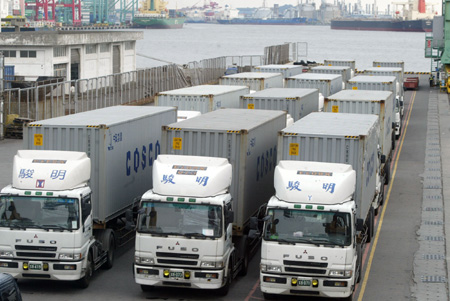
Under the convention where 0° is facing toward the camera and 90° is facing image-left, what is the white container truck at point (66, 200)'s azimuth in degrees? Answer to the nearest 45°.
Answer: approximately 45°

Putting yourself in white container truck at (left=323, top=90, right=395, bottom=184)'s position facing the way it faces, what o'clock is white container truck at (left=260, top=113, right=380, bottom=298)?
white container truck at (left=260, top=113, right=380, bottom=298) is roughly at 12 o'clock from white container truck at (left=323, top=90, right=395, bottom=184).

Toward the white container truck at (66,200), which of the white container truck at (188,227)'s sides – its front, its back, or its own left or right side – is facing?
right

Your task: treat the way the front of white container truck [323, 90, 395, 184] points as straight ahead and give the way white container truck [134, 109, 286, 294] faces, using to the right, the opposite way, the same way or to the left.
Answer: the same way

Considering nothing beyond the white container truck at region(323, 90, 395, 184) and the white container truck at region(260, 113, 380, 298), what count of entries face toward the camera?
2

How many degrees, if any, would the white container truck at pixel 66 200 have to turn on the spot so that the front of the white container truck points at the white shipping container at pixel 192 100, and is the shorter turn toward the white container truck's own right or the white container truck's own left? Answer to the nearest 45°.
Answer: approximately 135° to the white container truck's own right

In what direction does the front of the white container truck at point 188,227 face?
toward the camera

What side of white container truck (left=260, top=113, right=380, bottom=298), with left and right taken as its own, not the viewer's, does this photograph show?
front

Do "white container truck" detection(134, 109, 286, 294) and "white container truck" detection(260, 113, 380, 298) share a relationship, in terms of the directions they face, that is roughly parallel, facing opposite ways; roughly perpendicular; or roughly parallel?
roughly parallel

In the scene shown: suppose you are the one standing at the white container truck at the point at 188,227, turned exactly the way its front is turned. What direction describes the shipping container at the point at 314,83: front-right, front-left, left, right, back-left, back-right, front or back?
back

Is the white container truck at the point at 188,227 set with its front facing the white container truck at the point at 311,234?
no

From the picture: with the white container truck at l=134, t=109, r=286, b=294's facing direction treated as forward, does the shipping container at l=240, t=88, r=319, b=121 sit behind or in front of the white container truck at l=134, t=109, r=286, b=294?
behind

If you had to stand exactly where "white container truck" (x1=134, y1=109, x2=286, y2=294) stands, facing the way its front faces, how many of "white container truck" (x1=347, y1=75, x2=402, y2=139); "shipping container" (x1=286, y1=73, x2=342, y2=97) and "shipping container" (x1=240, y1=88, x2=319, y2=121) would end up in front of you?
0

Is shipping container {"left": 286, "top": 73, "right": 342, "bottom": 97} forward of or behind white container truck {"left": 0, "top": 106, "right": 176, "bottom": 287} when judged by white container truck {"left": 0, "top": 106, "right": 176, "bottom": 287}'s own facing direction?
behind

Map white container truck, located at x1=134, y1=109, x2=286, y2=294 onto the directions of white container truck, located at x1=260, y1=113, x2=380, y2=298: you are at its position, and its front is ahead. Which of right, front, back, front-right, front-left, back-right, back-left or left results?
right

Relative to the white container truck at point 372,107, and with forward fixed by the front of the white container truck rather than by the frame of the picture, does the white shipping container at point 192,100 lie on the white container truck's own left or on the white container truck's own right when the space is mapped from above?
on the white container truck's own right

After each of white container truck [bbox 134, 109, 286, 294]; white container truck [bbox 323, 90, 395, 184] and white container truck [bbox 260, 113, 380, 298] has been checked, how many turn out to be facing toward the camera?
3

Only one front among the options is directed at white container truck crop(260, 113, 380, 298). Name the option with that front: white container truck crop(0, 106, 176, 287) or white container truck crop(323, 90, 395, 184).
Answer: white container truck crop(323, 90, 395, 184)
